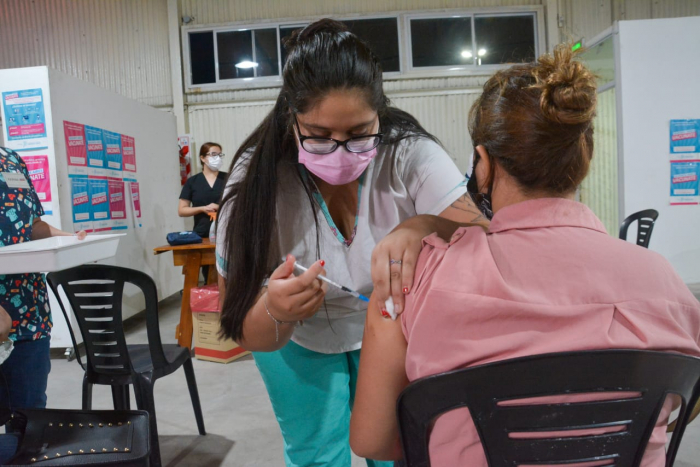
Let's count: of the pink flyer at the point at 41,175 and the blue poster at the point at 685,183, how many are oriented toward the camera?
2

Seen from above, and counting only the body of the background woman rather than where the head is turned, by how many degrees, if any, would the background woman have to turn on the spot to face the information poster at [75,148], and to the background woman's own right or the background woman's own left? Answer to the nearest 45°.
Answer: approximately 90° to the background woman's own right

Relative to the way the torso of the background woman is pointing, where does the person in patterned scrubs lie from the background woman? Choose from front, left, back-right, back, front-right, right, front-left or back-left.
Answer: front-right

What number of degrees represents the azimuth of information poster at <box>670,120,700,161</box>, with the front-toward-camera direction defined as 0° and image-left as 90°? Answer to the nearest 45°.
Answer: approximately 0°

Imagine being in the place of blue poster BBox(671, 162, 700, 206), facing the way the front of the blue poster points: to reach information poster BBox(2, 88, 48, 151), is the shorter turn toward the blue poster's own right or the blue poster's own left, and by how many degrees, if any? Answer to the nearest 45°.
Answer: approximately 45° to the blue poster's own right

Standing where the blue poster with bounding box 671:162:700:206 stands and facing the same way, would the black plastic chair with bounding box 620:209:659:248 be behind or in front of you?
in front

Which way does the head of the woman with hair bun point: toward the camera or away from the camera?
away from the camera

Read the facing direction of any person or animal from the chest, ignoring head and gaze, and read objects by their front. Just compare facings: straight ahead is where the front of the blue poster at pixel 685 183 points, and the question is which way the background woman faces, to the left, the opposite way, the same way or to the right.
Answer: to the left

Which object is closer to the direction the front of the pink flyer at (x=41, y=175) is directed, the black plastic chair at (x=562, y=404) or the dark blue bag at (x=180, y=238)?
the black plastic chair

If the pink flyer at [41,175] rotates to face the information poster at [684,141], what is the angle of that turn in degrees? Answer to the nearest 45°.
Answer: approximately 90° to its left

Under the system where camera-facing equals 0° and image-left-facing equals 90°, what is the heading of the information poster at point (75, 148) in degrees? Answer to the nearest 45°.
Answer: approximately 315°
